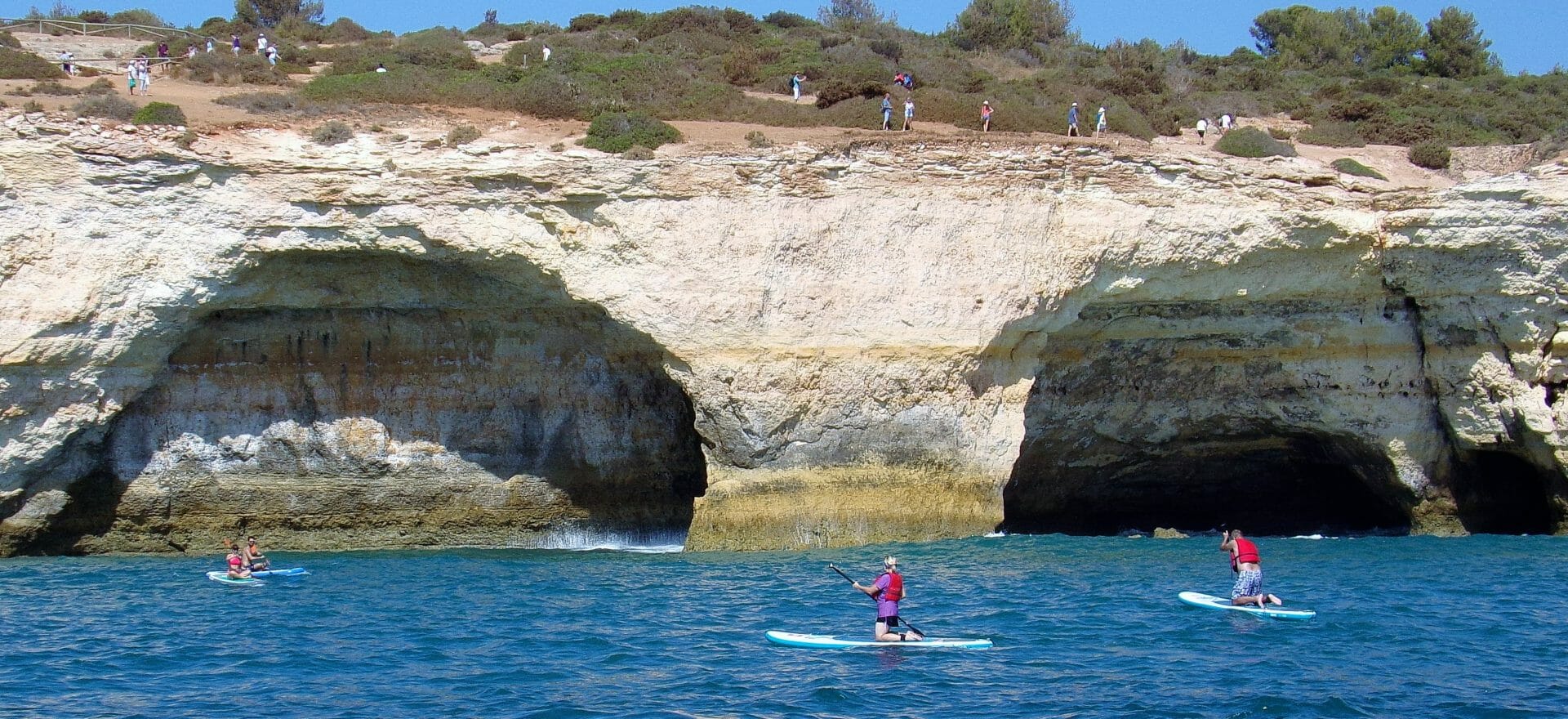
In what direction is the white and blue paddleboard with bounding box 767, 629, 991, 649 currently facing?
to the viewer's left

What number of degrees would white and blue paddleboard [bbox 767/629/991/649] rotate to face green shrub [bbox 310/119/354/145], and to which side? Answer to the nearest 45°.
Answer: approximately 45° to its right

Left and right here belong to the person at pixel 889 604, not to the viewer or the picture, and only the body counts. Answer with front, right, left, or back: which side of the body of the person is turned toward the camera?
left

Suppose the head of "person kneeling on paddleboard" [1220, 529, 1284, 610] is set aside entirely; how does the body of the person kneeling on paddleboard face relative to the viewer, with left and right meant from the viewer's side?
facing away from the viewer and to the left of the viewer

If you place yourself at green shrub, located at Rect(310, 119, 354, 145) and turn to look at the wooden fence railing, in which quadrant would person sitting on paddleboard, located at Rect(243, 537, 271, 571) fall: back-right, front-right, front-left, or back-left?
back-left

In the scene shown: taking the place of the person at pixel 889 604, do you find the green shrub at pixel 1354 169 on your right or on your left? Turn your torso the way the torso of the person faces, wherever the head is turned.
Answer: on your right

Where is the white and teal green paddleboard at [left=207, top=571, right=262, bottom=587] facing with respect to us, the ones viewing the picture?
facing to the left of the viewer
